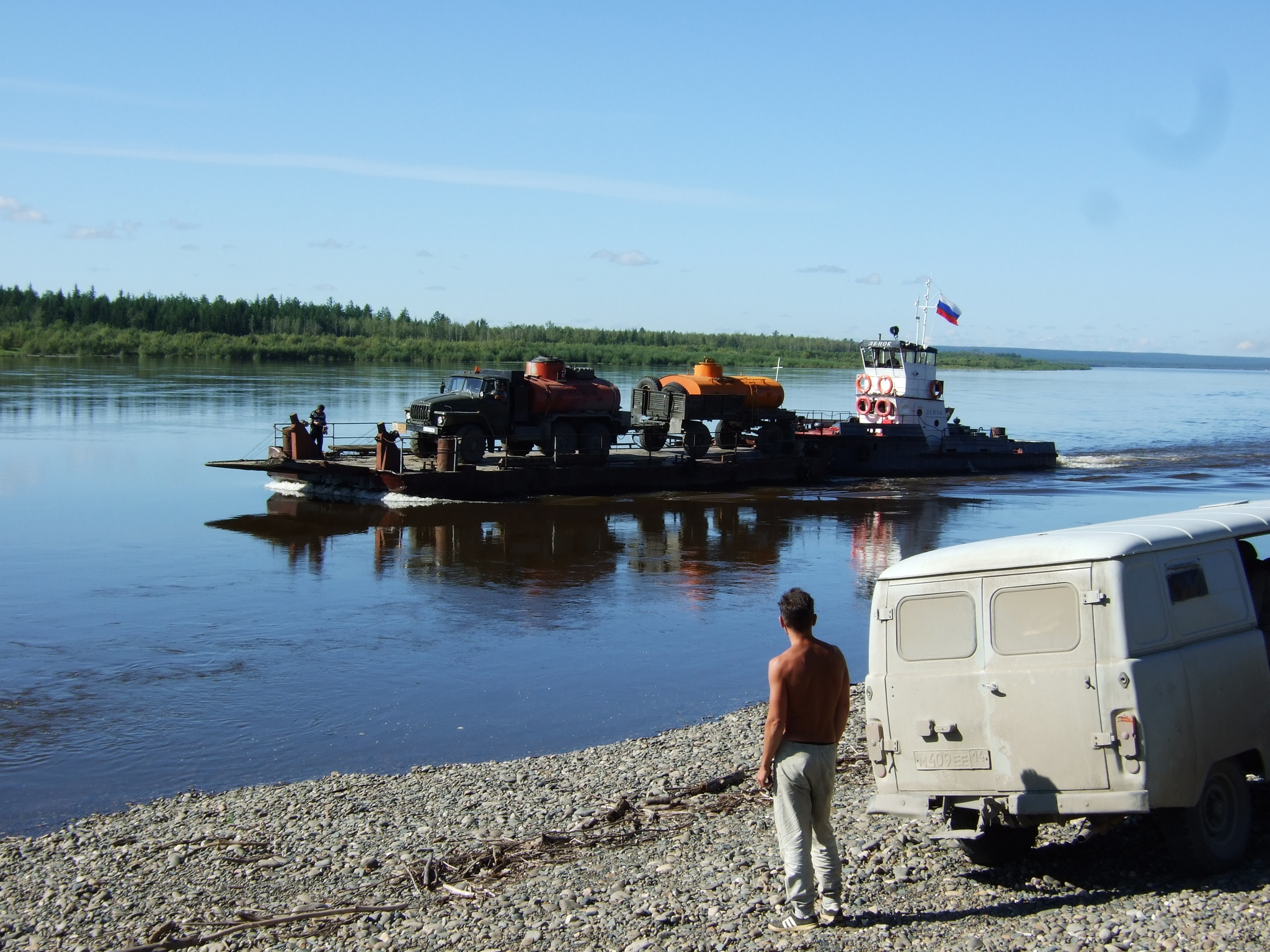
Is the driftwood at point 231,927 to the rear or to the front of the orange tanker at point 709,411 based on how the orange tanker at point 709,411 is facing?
to the front

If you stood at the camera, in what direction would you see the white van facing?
facing away from the viewer and to the right of the viewer

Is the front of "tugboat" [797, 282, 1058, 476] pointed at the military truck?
yes

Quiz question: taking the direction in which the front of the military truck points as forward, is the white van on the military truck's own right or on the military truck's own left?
on the military truck's own left

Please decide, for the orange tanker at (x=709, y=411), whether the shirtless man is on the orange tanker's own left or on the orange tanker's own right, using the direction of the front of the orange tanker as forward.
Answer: on the orange tanker's own left

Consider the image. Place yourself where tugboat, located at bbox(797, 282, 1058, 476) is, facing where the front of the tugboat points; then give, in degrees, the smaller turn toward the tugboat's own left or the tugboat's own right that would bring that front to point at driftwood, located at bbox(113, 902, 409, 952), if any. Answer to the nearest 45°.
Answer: approximately 45° to the tugboat's own left

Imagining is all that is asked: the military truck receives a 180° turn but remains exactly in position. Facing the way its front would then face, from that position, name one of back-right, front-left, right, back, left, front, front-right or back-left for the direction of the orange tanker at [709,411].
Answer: front

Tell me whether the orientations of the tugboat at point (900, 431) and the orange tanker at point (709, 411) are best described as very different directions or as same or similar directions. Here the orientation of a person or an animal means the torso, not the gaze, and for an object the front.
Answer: same or similar directions

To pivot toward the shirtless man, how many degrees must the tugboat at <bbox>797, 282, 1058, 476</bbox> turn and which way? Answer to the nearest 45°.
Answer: approximately 45° to its left

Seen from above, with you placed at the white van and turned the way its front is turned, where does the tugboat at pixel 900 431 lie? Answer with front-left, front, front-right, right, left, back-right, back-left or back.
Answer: front-left

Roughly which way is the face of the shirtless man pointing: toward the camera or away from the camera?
away from the camera

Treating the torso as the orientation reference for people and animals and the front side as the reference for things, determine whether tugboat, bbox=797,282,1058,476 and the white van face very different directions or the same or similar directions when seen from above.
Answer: very different directions

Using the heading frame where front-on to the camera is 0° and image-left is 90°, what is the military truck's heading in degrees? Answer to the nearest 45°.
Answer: approximately 45°

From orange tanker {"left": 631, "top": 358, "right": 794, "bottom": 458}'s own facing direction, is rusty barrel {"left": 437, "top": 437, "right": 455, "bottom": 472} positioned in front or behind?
in front

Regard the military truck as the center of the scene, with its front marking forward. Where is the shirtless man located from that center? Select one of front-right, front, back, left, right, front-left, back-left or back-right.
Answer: front-left

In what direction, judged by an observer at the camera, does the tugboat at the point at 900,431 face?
facing the viewer and to the left of the viewer

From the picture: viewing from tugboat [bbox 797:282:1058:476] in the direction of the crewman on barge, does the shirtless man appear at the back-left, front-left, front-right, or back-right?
front-left
